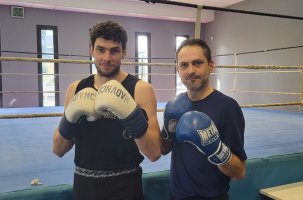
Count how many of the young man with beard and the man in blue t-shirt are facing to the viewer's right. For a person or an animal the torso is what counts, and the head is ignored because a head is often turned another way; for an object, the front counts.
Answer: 0

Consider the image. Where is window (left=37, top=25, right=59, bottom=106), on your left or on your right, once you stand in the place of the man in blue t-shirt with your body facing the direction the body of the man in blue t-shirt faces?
on your right

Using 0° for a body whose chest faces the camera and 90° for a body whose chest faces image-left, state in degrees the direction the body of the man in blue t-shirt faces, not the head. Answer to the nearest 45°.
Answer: approximately 45°

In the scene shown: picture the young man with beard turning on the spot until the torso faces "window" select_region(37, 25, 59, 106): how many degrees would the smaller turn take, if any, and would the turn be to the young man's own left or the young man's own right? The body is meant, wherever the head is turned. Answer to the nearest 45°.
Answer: approximately 180°

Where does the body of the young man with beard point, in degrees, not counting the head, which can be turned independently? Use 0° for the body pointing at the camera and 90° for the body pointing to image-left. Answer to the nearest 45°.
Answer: approximately 0°
